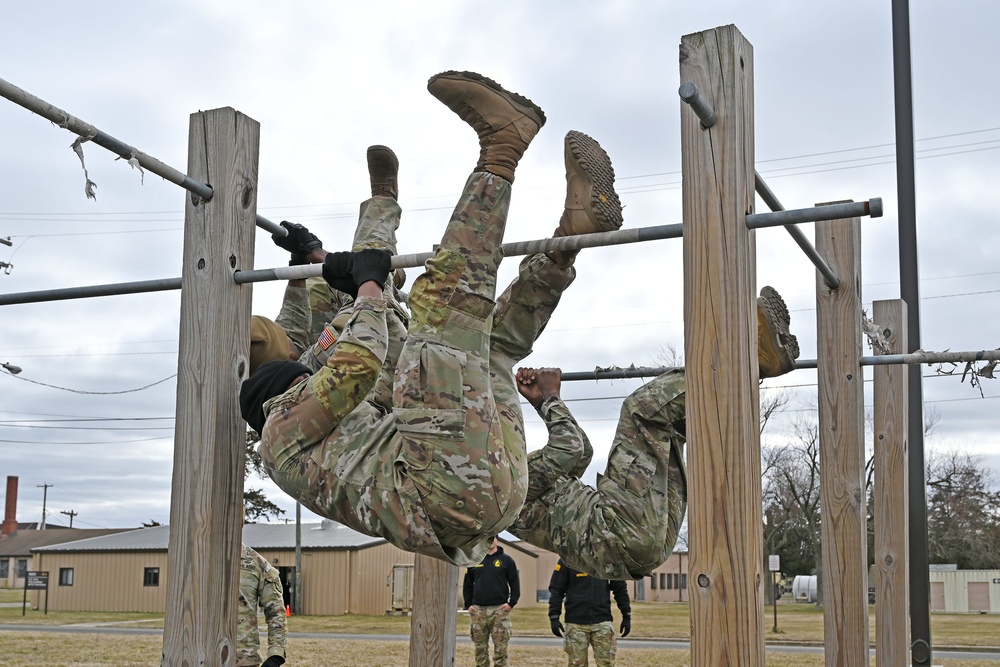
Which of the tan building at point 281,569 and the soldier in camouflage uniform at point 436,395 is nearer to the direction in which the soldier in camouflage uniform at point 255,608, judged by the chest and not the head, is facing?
the soldier in camouflage uniform

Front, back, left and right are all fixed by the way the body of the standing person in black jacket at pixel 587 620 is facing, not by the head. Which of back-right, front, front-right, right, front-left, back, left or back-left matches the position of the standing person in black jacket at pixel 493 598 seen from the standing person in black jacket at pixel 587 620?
back-right

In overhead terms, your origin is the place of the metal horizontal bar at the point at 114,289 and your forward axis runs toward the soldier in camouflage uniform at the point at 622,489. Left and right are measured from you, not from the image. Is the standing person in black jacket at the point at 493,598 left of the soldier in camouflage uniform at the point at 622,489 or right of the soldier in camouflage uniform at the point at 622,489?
left

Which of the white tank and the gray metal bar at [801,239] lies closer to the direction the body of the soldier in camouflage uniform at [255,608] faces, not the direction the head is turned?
the gray metal bar

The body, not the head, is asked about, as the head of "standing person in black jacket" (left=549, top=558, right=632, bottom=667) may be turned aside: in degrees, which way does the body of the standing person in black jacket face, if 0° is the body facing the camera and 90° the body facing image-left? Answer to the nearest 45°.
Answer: approximately 0°
